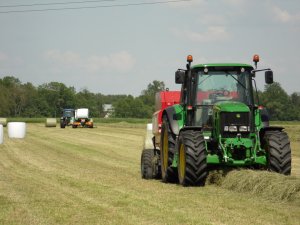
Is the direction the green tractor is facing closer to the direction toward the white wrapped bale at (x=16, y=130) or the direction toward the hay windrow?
the hay windrow

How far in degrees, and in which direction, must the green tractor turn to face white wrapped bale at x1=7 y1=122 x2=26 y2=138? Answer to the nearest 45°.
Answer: approximately 135° to its right

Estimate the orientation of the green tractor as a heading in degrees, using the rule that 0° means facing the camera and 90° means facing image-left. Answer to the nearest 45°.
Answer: approximately 0°
